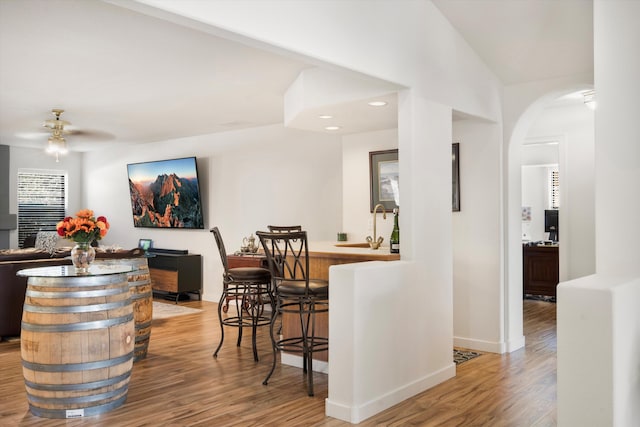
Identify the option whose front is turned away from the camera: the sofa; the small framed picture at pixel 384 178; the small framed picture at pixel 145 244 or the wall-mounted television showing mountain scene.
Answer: the sofa

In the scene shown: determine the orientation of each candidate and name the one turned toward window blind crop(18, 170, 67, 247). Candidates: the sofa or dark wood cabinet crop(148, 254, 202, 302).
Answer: the sofa

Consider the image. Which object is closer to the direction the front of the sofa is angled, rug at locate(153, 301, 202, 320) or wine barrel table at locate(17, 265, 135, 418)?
the rug

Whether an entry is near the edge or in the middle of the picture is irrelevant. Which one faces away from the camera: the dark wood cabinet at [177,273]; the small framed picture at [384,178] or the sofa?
the sofa

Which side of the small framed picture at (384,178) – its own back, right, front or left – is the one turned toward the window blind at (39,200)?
right

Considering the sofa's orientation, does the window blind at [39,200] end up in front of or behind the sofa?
in front

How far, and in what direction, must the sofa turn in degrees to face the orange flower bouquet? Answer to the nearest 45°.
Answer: approximately 180°

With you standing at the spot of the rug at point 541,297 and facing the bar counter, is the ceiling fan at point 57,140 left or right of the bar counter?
right

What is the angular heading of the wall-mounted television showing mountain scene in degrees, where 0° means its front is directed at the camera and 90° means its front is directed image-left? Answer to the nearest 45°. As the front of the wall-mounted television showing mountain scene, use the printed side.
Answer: approximately 45°

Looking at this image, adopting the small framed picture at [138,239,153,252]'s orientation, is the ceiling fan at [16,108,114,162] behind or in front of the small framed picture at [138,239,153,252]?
in front

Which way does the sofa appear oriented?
away from the camera
